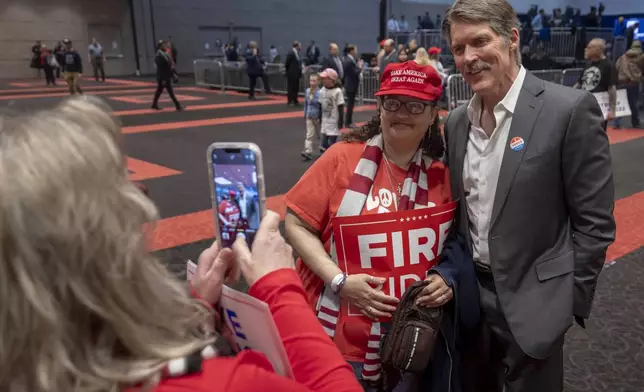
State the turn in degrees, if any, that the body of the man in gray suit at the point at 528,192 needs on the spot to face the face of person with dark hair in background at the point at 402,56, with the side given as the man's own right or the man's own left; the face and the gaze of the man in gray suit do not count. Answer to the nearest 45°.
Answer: approximately 135° to the man's own right

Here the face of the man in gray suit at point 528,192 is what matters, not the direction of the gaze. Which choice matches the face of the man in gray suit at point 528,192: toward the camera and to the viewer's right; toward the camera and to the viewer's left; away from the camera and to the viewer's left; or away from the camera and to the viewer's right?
toward the camera and to the viewer's left

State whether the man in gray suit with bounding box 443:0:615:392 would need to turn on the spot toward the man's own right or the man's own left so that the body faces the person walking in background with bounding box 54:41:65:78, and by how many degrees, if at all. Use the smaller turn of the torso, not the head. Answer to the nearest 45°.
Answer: approximately 90° to the man's own right

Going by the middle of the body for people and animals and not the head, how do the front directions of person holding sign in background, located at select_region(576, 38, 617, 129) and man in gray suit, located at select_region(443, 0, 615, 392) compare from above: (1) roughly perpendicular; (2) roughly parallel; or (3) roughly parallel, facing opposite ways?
roughly parallel

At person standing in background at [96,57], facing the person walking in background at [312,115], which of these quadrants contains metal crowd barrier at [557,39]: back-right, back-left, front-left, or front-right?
front-left

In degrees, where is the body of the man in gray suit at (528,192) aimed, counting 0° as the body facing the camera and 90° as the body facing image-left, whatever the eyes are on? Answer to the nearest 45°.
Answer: approximately 45°

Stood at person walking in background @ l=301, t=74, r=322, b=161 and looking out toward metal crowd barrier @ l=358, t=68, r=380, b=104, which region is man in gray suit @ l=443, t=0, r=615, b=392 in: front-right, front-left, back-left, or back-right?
back-right

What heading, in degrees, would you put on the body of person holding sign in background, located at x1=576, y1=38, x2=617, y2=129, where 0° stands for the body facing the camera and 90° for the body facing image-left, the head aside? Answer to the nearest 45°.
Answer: approximately 45°
